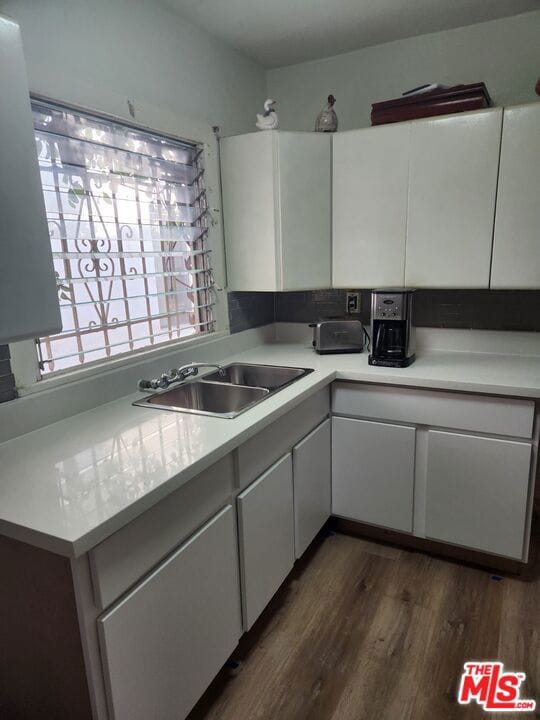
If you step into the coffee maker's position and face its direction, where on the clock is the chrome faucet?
The chrome faucet is roughly at 2 o'clock from the coffee maker.

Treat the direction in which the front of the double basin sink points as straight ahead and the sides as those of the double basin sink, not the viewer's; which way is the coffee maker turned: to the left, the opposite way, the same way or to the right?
to the right

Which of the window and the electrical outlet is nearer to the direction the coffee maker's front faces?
the window

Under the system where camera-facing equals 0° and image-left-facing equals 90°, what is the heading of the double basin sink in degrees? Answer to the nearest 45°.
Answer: approximately 315°
